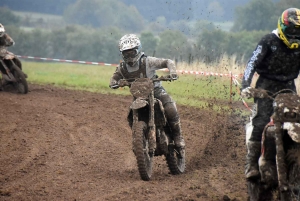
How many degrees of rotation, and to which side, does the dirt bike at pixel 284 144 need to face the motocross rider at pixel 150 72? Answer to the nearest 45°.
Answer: approximately 135° to its right

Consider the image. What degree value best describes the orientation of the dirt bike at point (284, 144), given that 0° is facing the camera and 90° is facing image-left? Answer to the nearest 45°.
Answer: approximately 0°

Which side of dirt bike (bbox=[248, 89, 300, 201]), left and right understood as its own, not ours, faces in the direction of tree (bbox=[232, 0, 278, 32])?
back
